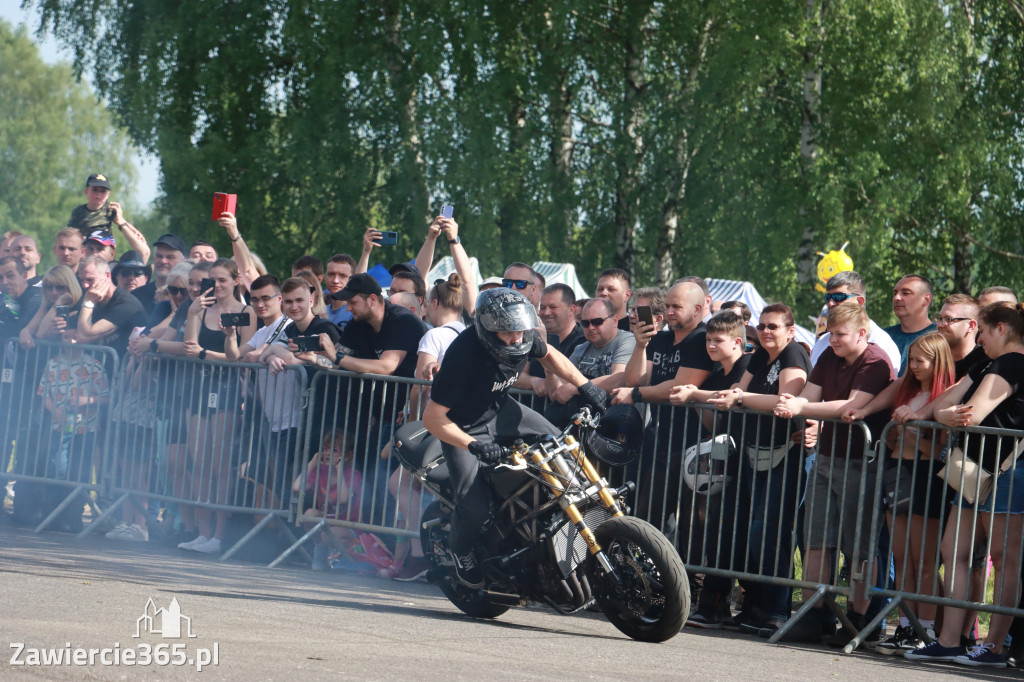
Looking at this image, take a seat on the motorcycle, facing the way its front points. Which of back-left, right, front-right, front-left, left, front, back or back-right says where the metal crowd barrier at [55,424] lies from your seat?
back

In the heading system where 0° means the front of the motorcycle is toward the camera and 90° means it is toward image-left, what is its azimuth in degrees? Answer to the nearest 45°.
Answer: approximately 315°

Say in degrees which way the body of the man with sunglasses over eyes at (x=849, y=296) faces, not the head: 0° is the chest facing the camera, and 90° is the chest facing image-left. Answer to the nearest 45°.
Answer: approximately 45°

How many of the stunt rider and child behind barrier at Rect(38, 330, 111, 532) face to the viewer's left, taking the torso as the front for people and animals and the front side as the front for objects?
0

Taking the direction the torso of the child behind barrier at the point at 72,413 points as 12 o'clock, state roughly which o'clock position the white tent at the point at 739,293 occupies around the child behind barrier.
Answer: The white tent is roughly at 8 o'clock from the child behind barrier.

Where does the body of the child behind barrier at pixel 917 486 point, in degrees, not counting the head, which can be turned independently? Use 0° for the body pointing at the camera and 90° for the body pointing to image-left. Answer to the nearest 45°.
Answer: approximately 45°

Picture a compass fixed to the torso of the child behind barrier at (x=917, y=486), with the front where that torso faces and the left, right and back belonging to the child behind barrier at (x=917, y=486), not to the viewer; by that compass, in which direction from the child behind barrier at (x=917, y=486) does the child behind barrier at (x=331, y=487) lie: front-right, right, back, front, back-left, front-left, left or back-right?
front-right

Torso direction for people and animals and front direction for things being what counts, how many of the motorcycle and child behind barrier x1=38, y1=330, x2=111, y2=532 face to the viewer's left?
0

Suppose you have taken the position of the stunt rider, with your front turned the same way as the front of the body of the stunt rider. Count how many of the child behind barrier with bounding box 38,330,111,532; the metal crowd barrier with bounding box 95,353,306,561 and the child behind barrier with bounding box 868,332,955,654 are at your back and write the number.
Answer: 2

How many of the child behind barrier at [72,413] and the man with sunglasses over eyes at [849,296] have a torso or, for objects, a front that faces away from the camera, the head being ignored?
0
